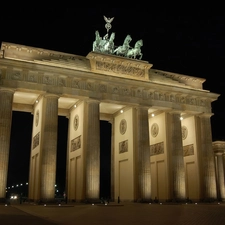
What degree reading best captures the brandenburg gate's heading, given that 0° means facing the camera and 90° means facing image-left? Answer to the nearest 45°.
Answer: approximately 315°
